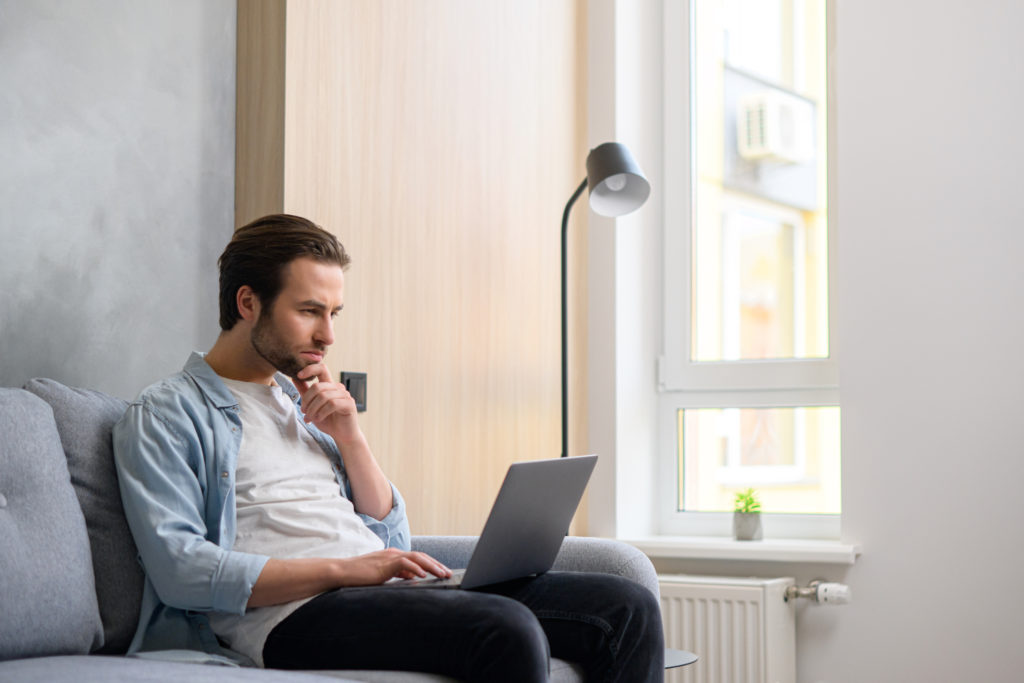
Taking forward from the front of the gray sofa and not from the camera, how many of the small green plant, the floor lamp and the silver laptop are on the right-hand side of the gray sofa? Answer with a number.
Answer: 0

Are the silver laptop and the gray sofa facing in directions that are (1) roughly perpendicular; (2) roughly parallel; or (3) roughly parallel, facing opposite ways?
roughly parallel, facing opposite ways

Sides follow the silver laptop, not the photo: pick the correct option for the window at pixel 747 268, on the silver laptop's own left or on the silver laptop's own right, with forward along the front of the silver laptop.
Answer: on the silver laptop's own right

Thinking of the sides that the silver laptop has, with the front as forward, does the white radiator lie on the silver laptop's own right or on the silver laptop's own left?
on the silver laptop's own right

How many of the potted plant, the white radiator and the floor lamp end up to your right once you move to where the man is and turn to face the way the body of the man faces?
0

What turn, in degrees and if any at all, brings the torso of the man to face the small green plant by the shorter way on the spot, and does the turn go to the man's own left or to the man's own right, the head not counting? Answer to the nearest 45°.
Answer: approximately 90° to the man's own left

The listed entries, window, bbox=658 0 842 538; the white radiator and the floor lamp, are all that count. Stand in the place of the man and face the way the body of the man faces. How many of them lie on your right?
0

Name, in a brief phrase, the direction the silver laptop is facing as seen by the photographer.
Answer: facing away from the viewer and to the left of the viewer

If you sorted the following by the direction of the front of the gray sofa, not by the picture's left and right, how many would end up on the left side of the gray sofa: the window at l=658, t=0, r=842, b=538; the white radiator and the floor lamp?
3

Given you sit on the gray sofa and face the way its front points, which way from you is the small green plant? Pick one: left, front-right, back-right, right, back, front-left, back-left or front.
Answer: left

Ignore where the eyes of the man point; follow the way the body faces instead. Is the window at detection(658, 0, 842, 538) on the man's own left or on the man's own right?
on the man's own left

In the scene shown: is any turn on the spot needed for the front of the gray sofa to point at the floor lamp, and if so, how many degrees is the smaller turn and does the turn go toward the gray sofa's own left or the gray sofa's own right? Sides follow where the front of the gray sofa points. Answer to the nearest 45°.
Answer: approximately 90° to the gray sofa's own left

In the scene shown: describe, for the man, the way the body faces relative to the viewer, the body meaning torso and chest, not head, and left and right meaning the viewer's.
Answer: facing the viewer and to the right of the viewer
